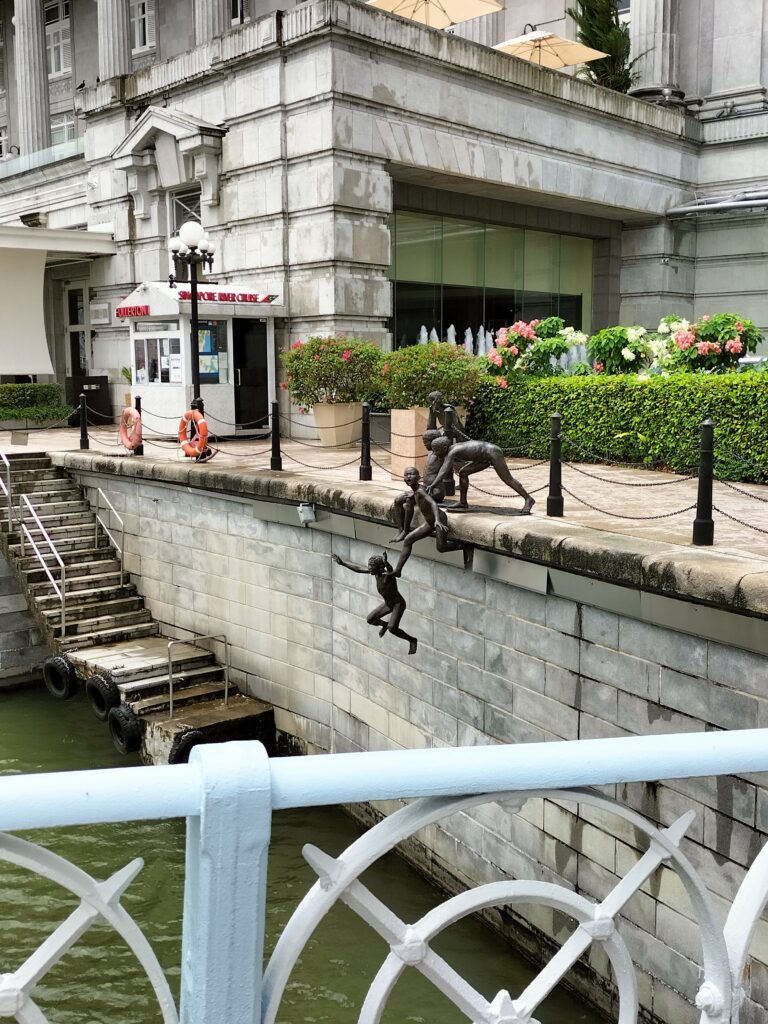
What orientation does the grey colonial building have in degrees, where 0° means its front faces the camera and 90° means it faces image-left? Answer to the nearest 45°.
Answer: approximately 45°

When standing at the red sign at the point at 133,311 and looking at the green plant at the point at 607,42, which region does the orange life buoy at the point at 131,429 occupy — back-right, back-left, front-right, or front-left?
back-right

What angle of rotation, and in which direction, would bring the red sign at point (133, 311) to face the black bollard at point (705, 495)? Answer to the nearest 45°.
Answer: approximately 45° to its left

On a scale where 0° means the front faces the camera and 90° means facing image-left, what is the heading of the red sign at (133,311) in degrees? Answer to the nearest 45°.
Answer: approximately 45°

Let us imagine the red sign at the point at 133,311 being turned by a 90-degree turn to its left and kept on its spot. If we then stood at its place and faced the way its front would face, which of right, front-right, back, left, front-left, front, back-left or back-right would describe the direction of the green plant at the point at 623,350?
front

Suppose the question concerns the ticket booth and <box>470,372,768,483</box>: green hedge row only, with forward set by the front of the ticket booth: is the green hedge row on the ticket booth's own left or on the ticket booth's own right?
on the ticket booth's own left

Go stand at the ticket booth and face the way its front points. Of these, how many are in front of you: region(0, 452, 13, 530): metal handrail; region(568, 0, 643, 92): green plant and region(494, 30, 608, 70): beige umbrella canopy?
1
